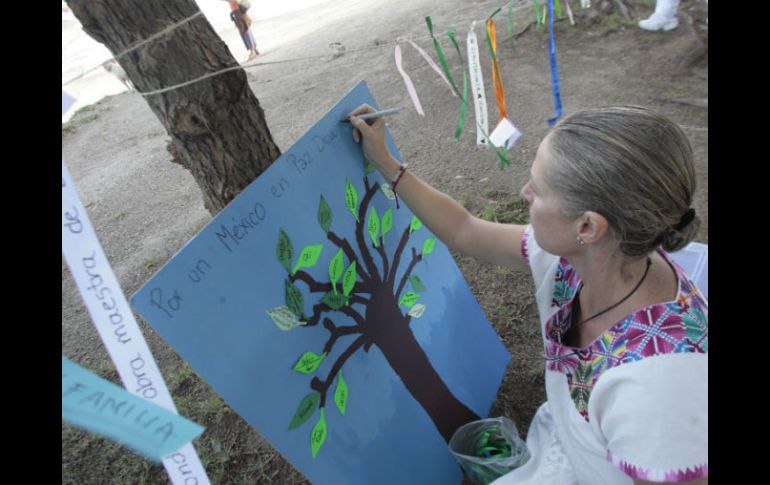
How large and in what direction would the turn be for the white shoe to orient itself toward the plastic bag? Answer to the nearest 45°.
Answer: approximately 90° to its left

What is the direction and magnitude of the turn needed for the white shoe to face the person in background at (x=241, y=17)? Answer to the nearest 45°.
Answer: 0° — it already faces them

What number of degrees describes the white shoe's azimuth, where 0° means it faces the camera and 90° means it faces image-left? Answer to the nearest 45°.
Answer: approximately 90°

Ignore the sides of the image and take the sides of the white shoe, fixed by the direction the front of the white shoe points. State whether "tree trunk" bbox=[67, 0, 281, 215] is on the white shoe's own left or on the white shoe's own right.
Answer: on the white shoe's own left

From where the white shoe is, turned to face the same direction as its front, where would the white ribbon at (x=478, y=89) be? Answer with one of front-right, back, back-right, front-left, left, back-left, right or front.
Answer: left
